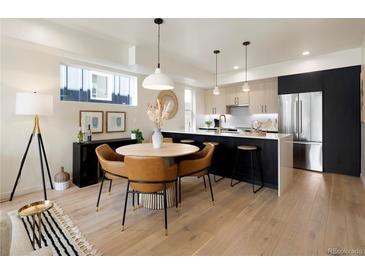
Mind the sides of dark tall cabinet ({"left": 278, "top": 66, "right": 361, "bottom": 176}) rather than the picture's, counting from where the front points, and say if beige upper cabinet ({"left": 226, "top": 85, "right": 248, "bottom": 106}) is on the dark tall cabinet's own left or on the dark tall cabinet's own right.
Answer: on the dark tall cabinet's own right

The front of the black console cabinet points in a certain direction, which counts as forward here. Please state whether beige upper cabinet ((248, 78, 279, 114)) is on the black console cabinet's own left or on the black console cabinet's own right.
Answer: on the black console cabinet's own left

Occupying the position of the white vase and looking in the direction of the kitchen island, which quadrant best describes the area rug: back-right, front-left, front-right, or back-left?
back-right

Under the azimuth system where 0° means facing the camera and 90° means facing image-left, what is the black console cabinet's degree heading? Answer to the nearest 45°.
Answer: approximately 315°

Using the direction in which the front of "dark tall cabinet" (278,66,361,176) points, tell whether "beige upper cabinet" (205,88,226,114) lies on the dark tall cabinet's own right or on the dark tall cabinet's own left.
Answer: on the dark tall cabinet's own right

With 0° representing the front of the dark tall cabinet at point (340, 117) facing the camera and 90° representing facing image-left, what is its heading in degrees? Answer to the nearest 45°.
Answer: approximately 45°
